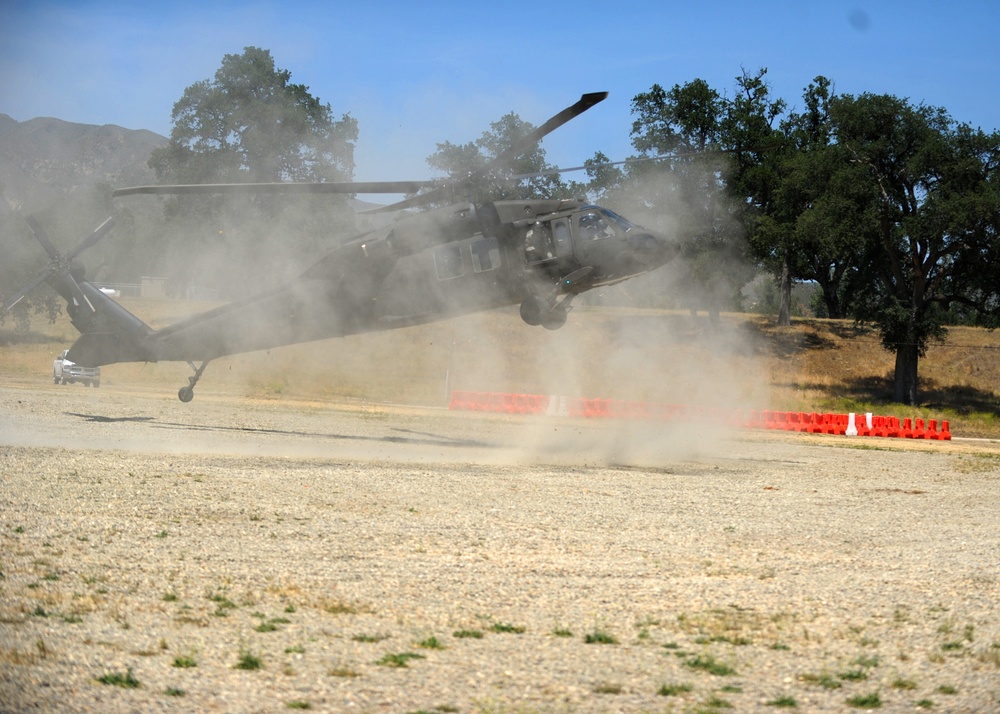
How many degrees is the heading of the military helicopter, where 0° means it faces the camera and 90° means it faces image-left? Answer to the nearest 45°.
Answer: approximately 270°

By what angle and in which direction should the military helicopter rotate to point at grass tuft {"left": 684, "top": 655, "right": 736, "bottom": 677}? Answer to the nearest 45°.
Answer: approximately 90° to its right

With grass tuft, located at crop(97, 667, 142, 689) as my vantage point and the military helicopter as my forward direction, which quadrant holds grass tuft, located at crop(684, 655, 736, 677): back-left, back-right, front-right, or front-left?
front-right

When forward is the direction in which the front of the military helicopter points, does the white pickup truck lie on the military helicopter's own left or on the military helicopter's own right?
on the military helicopter's own left

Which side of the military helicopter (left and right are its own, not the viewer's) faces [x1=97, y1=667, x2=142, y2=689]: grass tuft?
right

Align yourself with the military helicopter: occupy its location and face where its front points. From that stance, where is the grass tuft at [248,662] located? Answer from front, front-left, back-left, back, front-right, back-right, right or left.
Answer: right
